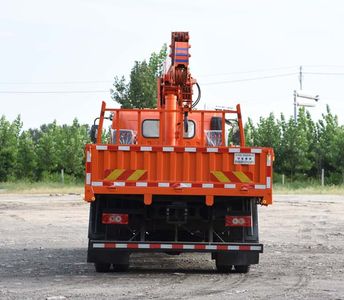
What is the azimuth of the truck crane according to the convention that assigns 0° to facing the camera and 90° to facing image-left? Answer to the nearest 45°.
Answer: approximately 180°
